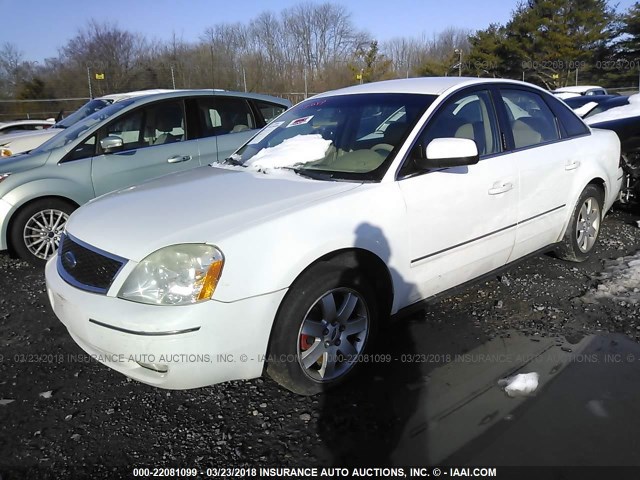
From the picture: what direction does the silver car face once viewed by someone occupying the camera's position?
facing the viewer and to the left of the viewer

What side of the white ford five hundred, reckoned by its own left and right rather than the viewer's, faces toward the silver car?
right

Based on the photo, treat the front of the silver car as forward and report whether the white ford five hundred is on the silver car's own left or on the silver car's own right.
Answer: on the silver car's own left

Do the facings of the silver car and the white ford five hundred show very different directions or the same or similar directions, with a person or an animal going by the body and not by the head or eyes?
same or similar directions

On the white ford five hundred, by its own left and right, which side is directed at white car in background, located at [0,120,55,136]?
right

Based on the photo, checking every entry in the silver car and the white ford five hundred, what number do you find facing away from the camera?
0

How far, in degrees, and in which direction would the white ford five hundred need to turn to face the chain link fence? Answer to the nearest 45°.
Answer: approximately 90° to its right
